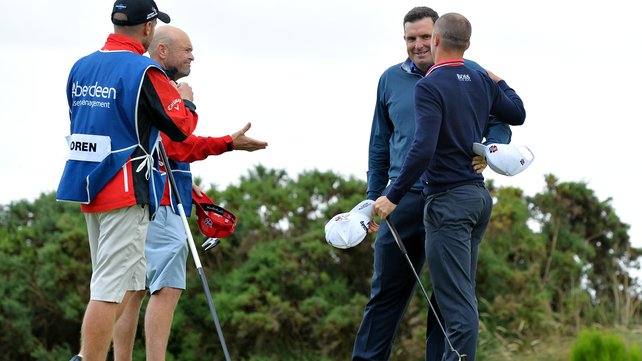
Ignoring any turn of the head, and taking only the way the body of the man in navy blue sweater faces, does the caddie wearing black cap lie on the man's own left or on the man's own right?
on the man's own left

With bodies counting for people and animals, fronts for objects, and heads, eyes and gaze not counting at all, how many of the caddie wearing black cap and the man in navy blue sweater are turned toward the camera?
0

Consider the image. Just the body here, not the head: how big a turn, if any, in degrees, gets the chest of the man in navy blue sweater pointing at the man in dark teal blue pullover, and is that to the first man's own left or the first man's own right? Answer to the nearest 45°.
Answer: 0° — they already face them

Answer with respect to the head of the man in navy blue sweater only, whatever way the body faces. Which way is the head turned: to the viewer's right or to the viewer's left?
to the viewer's left

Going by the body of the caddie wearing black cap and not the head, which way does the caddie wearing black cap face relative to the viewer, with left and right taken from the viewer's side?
facing away from the viewer and to the right of the viewer

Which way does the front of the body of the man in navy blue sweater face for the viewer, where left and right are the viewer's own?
facing away from the viewer and to the left of the viewer

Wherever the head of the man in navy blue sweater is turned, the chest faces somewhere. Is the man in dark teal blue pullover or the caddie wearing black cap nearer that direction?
the man in dark teal blue pullover
